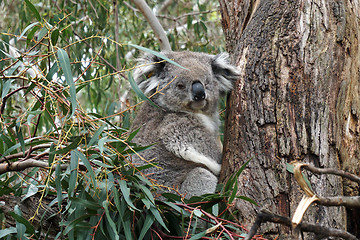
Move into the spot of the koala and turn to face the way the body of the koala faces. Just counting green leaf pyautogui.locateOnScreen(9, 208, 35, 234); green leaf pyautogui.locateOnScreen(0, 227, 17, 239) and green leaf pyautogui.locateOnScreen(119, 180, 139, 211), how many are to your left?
0

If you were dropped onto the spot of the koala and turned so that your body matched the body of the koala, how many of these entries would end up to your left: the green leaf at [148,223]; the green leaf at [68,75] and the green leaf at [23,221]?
0

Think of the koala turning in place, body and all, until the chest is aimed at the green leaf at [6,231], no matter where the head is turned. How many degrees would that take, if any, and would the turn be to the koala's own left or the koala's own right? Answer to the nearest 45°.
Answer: approximately 90° to the koala's own right

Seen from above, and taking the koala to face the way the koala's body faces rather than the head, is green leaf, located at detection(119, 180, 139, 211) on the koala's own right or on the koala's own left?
on the koala's own right

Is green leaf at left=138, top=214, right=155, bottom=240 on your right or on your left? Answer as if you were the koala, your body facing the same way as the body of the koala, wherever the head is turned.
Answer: on your right

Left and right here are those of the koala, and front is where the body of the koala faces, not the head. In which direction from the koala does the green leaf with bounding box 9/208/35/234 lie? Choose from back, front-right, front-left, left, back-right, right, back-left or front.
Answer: right

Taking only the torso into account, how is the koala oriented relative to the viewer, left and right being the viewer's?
facing the viewer and to the right of the viewer

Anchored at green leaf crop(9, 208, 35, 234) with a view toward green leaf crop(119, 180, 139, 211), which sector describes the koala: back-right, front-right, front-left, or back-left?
front-left
